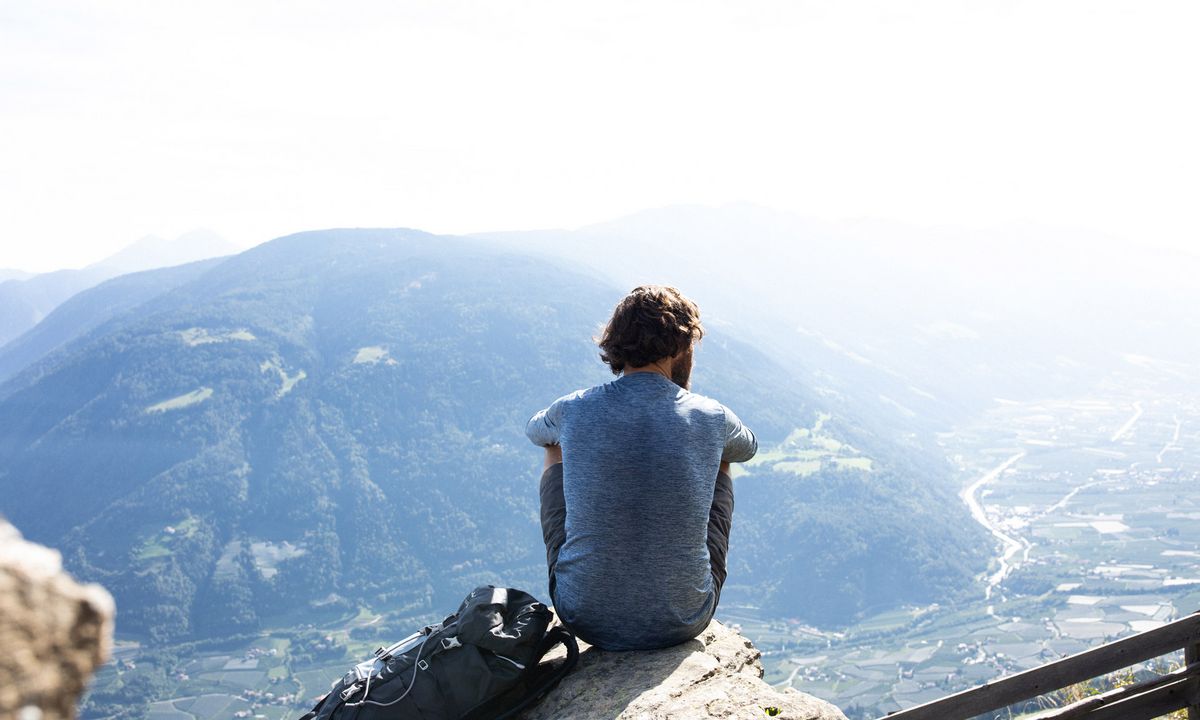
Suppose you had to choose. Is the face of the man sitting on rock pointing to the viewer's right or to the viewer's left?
to the viewer's right

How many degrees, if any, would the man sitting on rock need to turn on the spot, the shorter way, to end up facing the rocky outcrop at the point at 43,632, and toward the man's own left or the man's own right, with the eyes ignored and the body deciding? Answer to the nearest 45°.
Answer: approximately 180°

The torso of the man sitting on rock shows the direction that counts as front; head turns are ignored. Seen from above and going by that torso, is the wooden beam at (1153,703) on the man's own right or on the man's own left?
on the man's own right

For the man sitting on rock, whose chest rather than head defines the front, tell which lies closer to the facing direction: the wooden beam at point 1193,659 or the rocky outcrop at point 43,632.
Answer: the wooden beam

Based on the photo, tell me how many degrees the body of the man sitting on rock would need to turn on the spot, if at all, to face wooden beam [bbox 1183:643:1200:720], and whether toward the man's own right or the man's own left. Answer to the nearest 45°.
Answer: approximately 90° to the man's own right

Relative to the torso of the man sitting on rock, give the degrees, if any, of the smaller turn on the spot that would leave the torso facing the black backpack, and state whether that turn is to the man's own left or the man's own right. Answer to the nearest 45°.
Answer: approximately 135° to the man's own left

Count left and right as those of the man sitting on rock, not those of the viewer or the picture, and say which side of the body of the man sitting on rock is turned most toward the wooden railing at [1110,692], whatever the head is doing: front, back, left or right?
right

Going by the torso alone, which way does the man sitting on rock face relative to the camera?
away from the camera
